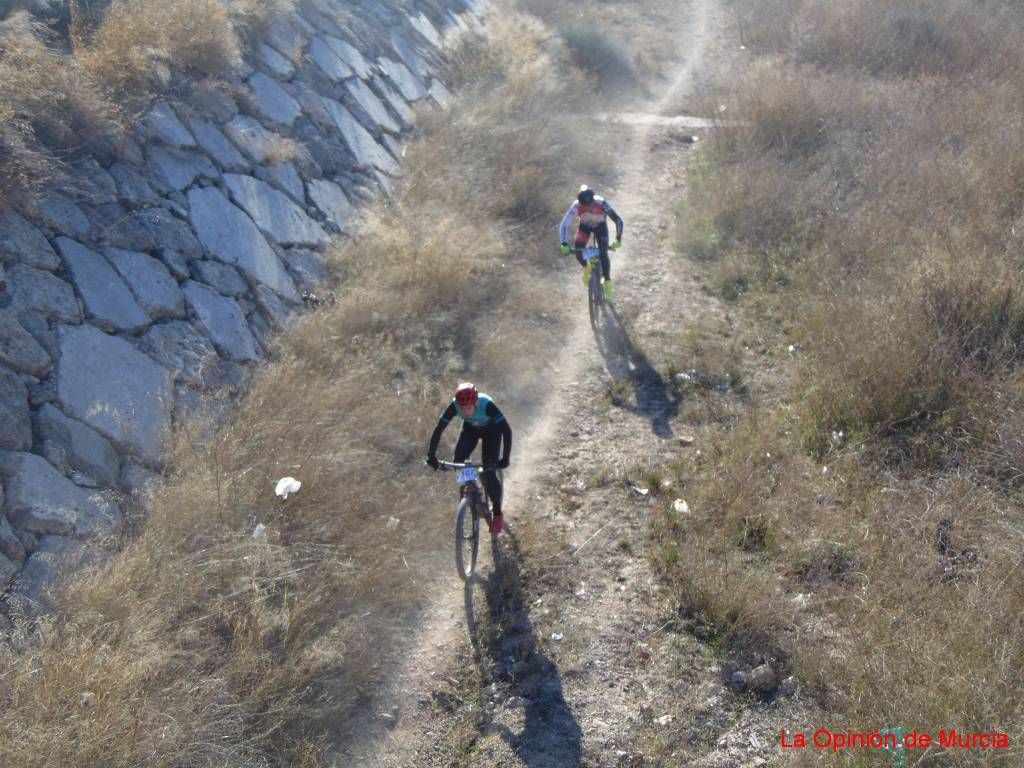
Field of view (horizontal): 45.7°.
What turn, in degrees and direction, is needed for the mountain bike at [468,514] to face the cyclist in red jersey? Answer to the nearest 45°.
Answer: approximately 135° to its left

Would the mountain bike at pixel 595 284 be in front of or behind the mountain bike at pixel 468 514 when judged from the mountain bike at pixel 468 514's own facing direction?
behind

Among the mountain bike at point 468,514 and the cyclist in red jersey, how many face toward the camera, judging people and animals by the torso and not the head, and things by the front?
2

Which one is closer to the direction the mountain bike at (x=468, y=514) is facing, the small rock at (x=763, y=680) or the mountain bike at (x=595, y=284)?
the small rock

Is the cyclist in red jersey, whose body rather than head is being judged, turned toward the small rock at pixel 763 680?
yes

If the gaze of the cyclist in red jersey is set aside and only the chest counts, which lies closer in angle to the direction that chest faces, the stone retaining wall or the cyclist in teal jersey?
the cyclist in teal jersey

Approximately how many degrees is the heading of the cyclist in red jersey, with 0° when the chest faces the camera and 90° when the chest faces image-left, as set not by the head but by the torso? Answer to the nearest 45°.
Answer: approximately 0°
